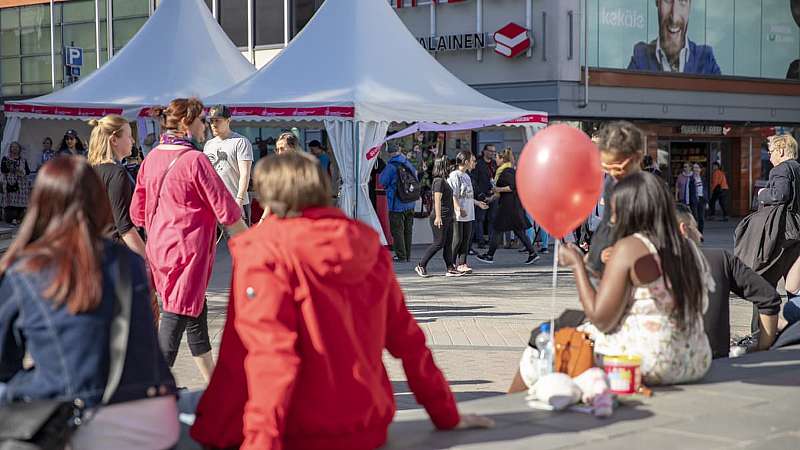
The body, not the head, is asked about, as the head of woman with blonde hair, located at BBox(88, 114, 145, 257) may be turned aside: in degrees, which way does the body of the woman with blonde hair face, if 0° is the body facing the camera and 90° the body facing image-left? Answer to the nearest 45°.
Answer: approximately 270°

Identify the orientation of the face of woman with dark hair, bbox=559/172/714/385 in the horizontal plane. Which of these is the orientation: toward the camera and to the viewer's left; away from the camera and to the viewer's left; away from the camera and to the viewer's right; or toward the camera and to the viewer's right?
away from the camera and to the viewer's left

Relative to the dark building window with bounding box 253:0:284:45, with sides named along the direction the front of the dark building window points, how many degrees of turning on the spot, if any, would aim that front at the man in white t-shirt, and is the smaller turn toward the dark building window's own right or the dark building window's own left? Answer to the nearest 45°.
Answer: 0° — it already faces them

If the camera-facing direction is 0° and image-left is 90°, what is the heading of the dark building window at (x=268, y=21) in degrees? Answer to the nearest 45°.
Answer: approximately 0°

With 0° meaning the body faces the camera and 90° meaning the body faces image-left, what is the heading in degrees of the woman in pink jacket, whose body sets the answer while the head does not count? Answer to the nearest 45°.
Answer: approximately 225°

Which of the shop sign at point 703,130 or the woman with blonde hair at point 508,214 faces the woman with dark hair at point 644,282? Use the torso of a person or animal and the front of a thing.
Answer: the shop sign

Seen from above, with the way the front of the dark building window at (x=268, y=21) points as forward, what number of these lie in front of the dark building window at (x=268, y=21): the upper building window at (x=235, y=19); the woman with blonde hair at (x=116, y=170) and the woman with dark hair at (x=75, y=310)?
2

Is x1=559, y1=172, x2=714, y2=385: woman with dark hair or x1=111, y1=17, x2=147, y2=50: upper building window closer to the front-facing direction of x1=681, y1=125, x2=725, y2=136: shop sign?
the woman with dark hair
